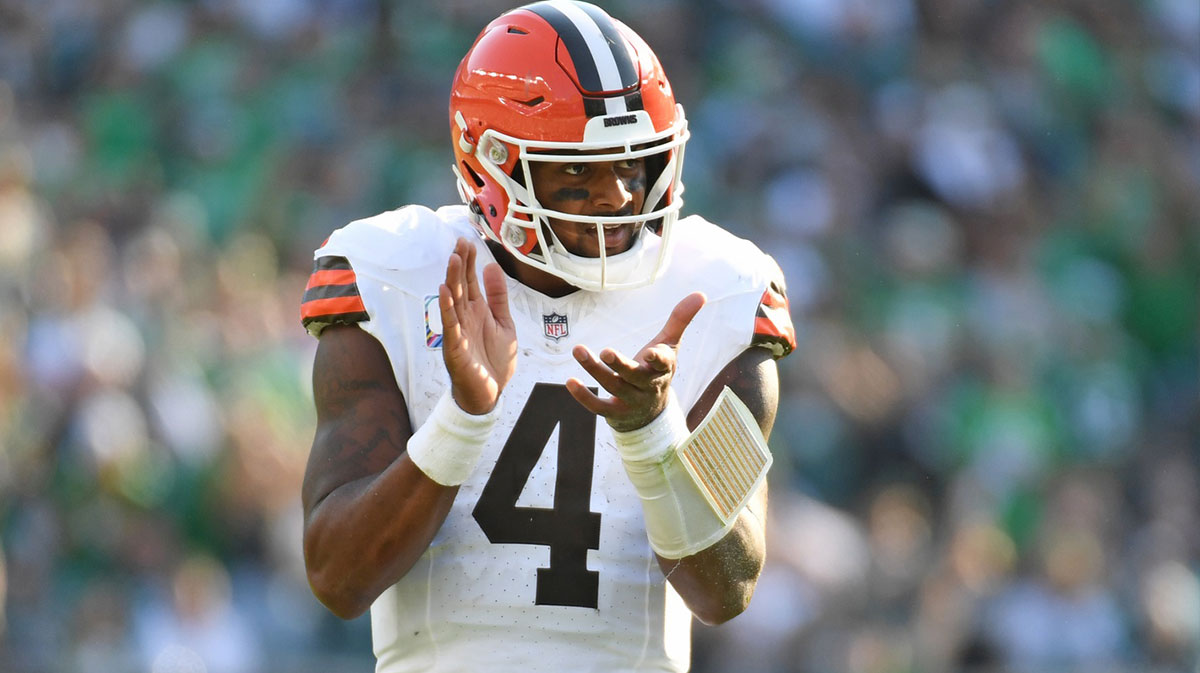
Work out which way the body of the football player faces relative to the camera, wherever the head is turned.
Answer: toward the camera
